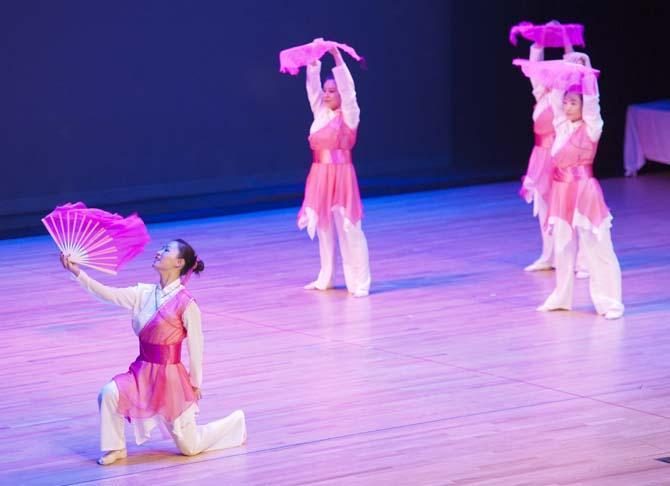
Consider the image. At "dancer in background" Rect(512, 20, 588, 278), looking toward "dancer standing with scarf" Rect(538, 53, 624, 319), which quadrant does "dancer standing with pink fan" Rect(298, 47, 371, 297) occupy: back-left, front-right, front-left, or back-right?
front-right

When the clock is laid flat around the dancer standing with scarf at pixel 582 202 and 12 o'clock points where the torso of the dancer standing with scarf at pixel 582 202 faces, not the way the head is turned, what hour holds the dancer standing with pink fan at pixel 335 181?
the dancer standing with pink fan at pixel 335 181 is roughly at 2 o'clock from the dancer standing with scarf at pixel 582 202.

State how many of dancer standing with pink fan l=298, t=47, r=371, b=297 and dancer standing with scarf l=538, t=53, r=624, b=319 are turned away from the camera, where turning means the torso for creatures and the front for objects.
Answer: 0

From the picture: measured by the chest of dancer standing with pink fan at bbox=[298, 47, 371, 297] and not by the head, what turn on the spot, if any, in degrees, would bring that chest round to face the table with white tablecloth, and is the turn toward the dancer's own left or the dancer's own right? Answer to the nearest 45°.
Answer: approximately 180°

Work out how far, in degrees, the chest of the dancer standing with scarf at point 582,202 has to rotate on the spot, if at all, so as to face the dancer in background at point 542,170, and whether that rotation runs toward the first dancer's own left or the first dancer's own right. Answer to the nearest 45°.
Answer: approximately 135° to the first dancer's own right

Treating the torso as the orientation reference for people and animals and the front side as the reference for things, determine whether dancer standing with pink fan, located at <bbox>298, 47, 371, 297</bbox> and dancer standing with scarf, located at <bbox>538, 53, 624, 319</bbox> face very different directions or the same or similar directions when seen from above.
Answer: same or similar directions

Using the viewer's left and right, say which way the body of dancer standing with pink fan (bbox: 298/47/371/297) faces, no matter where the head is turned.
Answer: facing the viewer and to the left of the viewer

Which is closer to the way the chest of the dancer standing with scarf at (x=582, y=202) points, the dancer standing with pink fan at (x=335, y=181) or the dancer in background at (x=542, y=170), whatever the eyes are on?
the dancer standing with pink fan

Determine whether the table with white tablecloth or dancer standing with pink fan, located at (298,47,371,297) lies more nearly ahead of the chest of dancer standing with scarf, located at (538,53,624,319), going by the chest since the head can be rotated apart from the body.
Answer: the dancer standing with pink fan
